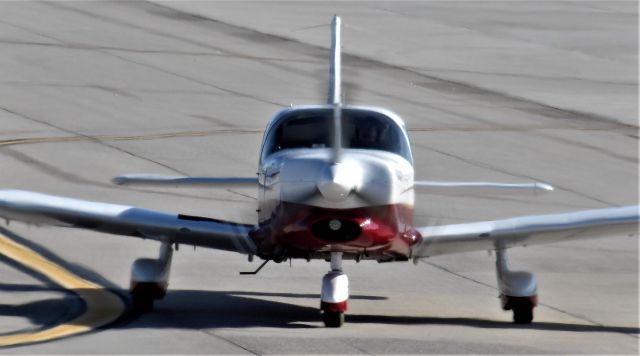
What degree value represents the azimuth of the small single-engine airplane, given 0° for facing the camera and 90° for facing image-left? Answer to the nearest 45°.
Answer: approximately 0°
